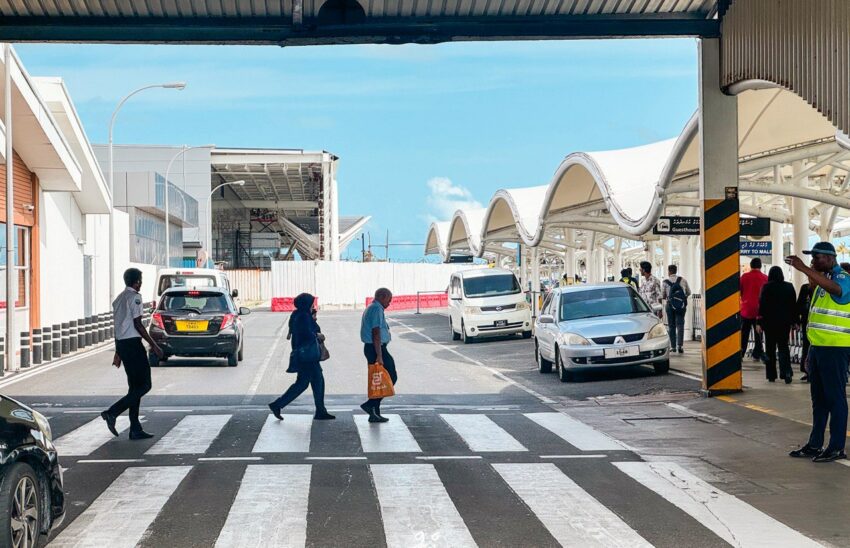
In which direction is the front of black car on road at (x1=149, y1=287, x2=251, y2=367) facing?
away from the camera

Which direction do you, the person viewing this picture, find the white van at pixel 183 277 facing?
facing away from the viewer

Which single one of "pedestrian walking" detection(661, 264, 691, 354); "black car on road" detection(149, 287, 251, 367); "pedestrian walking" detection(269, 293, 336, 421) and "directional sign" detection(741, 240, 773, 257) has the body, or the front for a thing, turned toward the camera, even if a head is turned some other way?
the directional sign

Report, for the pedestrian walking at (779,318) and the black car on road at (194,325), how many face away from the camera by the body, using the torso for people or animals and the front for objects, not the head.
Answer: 2

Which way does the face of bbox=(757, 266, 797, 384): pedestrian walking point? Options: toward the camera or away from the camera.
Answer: away from the camera

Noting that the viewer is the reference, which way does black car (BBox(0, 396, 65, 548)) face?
facing away from the viewer and to the right of the viewer

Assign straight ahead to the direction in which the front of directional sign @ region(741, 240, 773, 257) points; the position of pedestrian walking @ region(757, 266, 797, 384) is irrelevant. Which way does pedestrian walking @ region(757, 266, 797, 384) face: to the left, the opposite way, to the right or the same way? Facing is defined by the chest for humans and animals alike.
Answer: the opposite way

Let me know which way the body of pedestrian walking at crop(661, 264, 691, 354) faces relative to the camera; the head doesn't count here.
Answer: away from the camera

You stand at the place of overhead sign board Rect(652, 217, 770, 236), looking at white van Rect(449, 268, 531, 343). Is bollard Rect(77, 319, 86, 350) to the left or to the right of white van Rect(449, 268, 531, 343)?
left

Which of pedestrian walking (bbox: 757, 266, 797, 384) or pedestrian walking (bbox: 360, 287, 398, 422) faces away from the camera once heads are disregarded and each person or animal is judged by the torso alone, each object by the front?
pedestrian walking (bbox: 757, 266, 797, 384)

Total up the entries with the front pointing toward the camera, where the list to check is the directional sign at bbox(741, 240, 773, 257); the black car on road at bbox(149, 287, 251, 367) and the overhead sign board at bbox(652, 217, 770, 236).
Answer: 2
